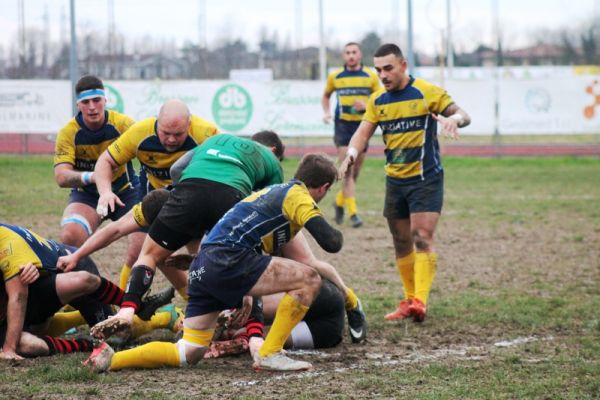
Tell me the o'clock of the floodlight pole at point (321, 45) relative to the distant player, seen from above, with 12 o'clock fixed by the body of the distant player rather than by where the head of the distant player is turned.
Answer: The floodlight pole is roughly at 6 o'clock from the distant player.

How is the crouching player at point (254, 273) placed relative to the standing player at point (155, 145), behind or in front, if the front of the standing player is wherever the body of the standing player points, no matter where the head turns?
in front

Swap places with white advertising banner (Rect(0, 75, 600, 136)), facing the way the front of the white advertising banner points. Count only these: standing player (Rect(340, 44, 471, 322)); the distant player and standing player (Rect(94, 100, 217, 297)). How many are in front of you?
3

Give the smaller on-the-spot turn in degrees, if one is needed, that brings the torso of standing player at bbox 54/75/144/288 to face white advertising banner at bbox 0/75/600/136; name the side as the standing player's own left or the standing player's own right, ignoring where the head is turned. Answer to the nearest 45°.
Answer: approximately 180°

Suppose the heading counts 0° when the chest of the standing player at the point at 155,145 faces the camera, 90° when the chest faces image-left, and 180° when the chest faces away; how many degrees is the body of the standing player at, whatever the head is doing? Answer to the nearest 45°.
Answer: approximately 0°

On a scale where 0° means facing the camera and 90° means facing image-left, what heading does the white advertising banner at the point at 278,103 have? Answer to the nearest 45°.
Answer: approximately 0°

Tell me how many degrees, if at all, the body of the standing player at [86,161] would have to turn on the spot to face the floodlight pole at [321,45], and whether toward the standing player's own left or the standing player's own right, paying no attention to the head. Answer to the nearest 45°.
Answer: approximately 180°

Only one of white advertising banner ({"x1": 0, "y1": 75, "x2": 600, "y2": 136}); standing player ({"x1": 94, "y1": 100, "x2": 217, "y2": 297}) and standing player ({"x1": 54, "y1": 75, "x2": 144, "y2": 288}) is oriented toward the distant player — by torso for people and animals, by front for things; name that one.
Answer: the white advertising banner

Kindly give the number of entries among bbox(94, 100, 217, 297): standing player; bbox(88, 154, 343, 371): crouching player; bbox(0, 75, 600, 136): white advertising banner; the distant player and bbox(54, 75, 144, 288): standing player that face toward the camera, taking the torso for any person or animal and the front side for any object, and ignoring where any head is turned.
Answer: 4
